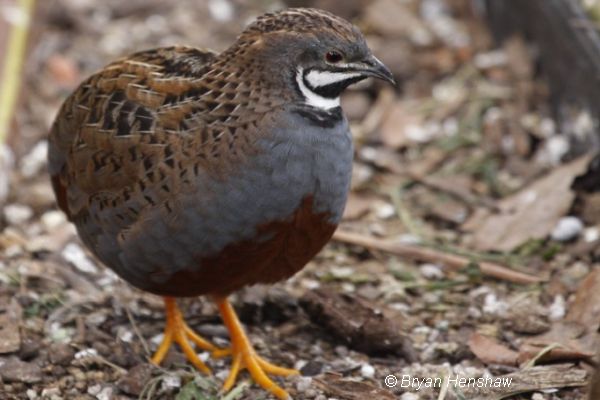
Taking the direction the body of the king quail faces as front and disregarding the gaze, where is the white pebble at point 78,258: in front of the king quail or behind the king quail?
behind

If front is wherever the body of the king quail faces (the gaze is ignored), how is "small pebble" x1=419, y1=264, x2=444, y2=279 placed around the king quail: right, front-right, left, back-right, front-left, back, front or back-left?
left

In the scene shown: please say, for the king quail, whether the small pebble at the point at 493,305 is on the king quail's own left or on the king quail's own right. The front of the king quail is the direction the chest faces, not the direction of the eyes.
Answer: on the king quail's own left

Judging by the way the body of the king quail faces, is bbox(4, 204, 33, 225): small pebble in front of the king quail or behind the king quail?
behind

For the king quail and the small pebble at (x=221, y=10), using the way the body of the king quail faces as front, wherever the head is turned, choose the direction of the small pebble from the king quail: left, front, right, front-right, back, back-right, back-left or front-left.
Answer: back-left

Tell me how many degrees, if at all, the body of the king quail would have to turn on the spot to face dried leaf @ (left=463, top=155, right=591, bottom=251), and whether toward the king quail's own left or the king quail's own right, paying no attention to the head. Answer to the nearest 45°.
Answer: approximately 90° to the king quail's own left

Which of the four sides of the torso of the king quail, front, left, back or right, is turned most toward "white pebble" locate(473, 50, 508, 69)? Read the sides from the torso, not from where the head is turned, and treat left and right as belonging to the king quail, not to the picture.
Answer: left

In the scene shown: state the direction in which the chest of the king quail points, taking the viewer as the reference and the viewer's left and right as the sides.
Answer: facing the viewer and to the right of the viewer

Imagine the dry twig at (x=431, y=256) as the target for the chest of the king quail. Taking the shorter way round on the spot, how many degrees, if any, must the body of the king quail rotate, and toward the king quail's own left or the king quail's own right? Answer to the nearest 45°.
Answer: approximately 90° to the king quail's own left
